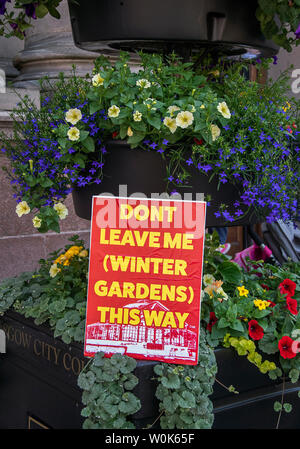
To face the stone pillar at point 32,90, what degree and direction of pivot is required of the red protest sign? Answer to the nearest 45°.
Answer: approximately 180°

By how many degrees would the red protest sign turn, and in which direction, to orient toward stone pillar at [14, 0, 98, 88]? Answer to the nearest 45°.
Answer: approximately 180°

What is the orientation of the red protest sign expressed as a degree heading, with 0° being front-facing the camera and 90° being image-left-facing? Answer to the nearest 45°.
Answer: approximately 0°

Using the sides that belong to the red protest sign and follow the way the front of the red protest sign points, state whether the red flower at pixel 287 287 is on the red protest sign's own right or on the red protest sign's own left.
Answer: on the red protest sign's own left
